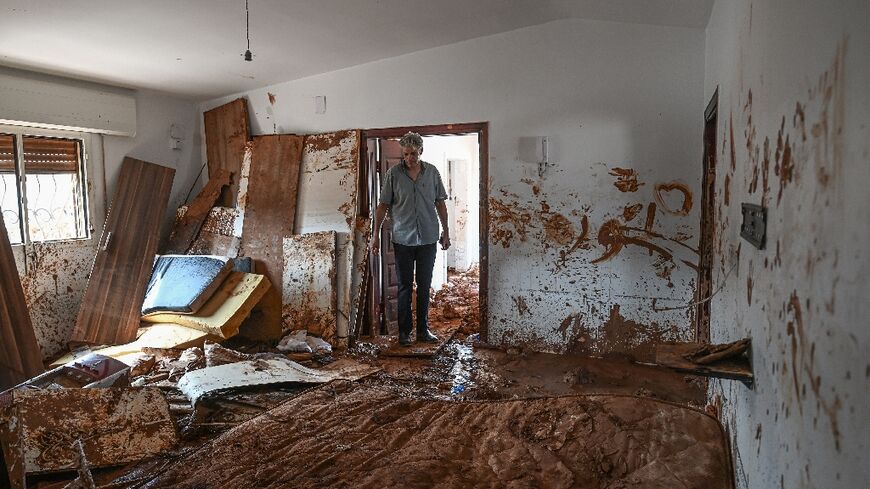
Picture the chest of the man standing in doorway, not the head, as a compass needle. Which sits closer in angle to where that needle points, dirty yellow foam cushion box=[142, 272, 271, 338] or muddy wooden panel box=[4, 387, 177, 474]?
the muddy wooden panel

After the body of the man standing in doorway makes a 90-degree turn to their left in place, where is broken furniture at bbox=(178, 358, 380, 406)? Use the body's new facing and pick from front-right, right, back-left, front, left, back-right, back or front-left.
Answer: back-right

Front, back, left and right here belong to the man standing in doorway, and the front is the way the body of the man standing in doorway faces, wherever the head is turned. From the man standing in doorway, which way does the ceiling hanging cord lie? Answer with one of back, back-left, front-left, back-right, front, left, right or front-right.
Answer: front-right

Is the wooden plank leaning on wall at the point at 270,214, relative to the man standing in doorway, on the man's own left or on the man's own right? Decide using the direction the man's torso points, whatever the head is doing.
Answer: on the man's own right

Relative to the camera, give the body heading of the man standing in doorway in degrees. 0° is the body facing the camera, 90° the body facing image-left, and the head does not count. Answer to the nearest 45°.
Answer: approximately 0°

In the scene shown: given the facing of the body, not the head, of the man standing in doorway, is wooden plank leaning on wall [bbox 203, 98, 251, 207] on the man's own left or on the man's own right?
on the man's own right

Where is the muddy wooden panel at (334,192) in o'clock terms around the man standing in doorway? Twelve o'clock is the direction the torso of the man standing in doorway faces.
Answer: The muddy wooden panel is roughly at 4 o'clock from the man standing in doorway.

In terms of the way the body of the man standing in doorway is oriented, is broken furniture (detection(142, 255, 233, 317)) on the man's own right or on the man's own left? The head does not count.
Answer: on the man's own right

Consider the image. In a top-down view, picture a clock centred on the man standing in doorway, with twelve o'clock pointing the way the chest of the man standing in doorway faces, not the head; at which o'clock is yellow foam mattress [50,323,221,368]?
The yellow foam mattress is roughly at 3 o'clock from the man standing in doorway.

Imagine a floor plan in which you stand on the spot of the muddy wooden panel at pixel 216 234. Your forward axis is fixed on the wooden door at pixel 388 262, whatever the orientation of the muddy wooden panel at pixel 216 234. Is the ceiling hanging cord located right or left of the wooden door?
right

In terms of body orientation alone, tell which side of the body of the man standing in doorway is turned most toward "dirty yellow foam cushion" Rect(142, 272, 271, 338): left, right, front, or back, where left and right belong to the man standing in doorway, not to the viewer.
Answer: right

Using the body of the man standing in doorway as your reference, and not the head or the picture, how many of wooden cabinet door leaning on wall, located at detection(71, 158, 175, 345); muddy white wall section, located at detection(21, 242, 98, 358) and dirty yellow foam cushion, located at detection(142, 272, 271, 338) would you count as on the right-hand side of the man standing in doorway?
3
